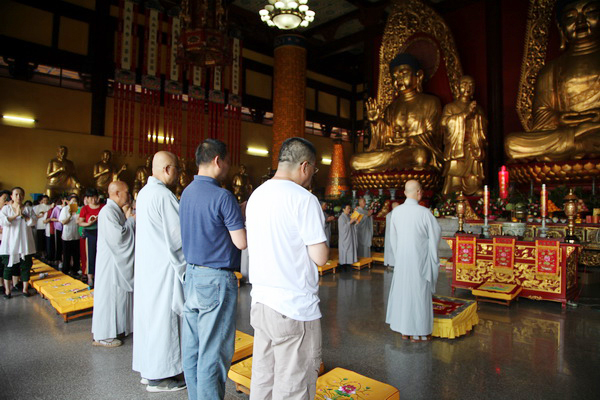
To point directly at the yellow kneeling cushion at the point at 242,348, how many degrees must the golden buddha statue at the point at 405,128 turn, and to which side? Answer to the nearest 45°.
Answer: approximately 45° to its left

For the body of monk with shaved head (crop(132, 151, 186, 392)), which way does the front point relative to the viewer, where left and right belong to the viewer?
facing away from the viewer and to the right of the viewer

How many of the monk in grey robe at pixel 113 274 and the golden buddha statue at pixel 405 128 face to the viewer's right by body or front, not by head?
1

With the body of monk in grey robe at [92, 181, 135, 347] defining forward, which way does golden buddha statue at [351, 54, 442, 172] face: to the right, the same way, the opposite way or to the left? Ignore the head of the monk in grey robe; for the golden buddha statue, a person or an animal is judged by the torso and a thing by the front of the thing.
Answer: the opposite way

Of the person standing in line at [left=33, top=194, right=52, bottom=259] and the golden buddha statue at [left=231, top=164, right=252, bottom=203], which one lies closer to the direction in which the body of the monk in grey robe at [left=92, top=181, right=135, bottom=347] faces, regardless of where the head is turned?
the golden buddha statue

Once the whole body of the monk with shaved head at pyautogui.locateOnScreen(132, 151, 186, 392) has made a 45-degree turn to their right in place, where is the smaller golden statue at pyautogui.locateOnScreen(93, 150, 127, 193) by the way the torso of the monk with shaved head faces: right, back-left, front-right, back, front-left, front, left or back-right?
left

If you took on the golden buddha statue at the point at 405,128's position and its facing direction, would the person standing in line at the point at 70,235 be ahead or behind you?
ahead

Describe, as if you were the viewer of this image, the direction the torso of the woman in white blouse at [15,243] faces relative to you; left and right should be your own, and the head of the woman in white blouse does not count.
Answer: facing the viewer

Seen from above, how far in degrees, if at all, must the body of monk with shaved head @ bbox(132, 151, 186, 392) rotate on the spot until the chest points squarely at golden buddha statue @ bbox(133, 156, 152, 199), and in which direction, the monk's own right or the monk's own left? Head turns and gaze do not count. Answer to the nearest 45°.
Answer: approximately 45° to the monk's own left

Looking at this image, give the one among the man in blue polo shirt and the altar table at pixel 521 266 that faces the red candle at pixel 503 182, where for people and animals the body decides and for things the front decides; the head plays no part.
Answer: the man in blue polo shirt

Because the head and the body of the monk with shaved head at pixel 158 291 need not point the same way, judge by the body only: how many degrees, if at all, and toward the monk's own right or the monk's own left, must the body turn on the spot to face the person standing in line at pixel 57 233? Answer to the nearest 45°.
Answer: approximately 45° to the monk's own left

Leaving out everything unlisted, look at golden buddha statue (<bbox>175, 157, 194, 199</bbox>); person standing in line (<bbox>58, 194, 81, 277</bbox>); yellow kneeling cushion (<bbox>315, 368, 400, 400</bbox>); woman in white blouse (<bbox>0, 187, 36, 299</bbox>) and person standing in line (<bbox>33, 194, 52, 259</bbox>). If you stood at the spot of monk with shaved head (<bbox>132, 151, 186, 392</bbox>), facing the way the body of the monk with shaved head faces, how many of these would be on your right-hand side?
1

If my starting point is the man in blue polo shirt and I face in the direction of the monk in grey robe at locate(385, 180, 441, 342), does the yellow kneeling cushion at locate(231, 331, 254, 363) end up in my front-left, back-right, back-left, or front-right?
front-left

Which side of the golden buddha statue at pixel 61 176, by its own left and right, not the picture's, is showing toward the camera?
front

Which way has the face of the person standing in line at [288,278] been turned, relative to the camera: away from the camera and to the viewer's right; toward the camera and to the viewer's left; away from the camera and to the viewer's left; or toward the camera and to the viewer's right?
away from the camera and to the viewer's right

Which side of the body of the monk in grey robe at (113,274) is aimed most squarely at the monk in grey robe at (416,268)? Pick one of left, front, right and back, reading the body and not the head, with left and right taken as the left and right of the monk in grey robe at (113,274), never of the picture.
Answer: front

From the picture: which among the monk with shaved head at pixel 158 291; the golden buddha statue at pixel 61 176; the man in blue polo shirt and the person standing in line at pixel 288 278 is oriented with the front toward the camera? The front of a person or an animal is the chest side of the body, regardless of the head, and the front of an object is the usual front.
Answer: the golden buddha statue

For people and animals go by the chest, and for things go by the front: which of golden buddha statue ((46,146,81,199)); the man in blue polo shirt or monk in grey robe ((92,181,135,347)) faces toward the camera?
the golden buddha statue

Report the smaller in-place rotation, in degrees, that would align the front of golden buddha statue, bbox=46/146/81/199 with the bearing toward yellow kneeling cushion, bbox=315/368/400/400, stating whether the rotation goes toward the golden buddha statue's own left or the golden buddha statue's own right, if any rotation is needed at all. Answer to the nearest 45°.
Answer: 0° — it already faces it

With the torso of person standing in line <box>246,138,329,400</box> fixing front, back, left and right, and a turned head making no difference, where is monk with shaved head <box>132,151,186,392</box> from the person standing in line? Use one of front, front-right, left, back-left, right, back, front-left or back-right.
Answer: left
